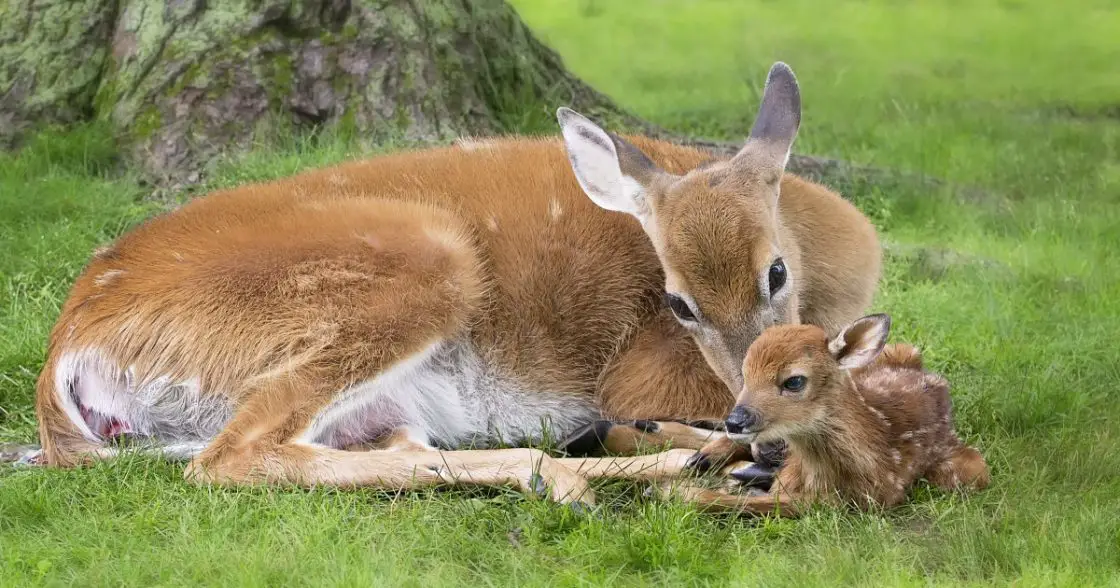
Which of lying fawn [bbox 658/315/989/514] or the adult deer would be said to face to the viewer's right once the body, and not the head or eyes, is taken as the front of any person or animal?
the adult deer

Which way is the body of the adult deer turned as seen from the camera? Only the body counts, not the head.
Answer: to the viewer's right

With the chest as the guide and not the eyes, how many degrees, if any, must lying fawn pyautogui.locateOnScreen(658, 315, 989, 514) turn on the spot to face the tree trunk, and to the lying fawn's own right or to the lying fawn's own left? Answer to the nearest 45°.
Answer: approximately 90° to the lying fawn's own right

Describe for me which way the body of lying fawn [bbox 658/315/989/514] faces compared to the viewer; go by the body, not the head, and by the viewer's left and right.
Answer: facing the viewer and to the left of the viewer

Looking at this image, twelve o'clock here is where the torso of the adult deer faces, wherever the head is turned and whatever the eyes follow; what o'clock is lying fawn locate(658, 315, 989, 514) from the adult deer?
The lying fawn is roughly at 1 o'clock from the adult deer.

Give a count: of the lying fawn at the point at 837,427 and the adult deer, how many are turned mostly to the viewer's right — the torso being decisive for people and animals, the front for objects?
1

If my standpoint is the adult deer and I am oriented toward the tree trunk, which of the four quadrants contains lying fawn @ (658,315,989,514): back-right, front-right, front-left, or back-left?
back-right

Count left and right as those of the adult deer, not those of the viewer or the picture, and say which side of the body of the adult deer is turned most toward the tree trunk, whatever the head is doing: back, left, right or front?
left
